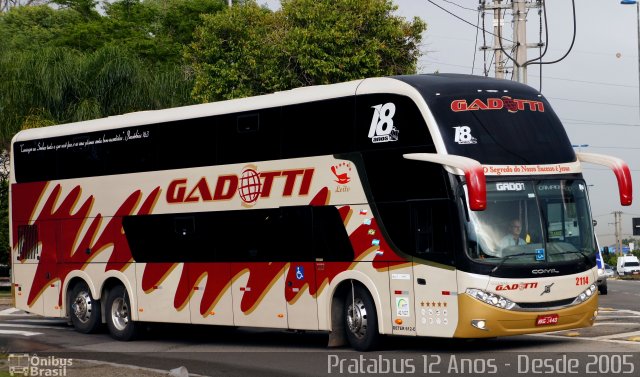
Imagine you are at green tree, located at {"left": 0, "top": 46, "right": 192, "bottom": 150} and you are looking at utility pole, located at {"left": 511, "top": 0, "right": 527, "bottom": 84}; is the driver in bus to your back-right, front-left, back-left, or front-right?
front-right

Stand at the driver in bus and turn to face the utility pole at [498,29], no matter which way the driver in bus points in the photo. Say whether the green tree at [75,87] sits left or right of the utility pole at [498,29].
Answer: left

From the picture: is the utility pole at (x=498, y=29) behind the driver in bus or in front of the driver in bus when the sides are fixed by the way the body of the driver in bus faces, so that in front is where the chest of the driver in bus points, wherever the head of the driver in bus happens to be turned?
behind

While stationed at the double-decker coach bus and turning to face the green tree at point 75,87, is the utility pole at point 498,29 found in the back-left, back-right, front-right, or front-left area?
front-right

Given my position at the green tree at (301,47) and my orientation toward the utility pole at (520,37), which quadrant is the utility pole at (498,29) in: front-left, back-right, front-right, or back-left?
front-left

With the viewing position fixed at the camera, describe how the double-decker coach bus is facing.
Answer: facing the viewer and to the right of the viewer

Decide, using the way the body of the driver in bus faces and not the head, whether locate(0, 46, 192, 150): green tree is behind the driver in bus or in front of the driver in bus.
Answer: behind

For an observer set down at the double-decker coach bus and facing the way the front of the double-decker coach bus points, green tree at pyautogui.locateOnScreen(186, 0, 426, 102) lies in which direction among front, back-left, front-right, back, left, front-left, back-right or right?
back-left

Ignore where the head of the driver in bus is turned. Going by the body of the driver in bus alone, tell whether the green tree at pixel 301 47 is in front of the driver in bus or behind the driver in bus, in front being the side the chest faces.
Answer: behind

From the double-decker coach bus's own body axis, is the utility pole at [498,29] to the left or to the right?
on its left
